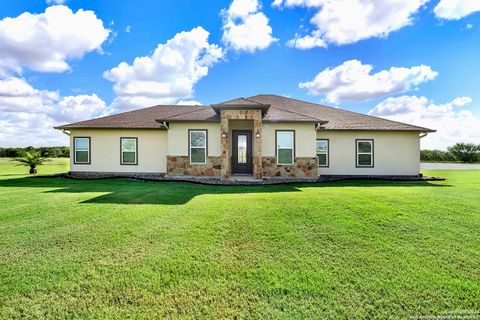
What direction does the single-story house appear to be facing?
toward the camera

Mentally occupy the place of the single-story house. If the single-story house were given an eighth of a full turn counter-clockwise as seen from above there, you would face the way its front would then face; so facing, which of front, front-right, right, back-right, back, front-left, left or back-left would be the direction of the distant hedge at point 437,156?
left

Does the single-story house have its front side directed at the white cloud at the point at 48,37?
no

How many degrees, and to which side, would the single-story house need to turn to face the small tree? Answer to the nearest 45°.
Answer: approximately 90° to its right

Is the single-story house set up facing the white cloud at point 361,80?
no
